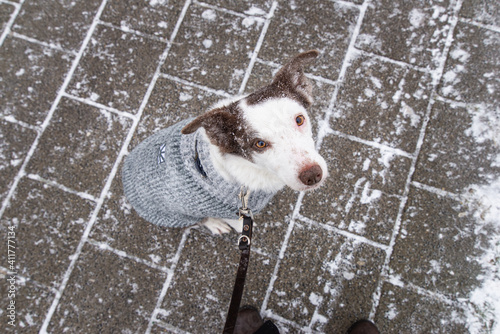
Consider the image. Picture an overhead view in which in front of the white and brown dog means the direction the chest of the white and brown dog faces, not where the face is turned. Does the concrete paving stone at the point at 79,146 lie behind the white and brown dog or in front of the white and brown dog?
behind

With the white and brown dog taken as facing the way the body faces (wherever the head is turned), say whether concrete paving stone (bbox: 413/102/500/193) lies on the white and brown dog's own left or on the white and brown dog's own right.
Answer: on the white and brown dog's own left

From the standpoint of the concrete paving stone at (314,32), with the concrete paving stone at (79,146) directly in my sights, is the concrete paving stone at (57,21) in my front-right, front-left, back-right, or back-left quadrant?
front-right

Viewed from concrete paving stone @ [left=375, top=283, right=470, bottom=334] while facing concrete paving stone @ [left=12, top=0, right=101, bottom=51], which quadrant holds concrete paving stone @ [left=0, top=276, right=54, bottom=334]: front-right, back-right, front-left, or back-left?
front-left

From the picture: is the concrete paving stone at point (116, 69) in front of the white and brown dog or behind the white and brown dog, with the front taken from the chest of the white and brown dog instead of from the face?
behind

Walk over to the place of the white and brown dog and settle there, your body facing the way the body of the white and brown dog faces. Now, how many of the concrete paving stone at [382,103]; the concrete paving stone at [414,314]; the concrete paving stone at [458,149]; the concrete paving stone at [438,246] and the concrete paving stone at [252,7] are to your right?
0

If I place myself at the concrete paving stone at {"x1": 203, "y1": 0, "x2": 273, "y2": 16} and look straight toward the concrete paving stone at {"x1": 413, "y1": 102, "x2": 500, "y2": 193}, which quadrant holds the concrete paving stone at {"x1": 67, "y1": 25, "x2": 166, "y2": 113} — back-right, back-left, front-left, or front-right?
back-right

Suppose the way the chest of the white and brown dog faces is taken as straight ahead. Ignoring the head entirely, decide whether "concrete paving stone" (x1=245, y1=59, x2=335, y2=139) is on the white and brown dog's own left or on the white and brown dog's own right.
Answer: on the white and brown dog's own left

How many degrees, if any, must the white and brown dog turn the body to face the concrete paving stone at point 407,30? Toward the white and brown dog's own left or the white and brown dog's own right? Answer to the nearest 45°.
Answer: approximately 90° to the white and brown dog's own left

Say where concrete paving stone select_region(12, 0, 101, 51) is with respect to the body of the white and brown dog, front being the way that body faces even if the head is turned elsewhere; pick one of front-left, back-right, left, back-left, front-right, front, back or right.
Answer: back

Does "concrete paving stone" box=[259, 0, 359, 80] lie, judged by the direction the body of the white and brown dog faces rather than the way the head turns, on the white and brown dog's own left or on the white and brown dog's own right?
on the white and brown dog's own left

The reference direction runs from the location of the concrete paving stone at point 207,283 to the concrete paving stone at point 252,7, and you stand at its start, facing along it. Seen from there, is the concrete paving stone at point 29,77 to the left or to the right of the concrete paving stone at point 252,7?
left

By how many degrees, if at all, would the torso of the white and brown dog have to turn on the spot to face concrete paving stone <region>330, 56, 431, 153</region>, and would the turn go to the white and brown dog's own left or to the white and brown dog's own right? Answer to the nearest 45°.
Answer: approximately 90° to the white and brown dog's own left
